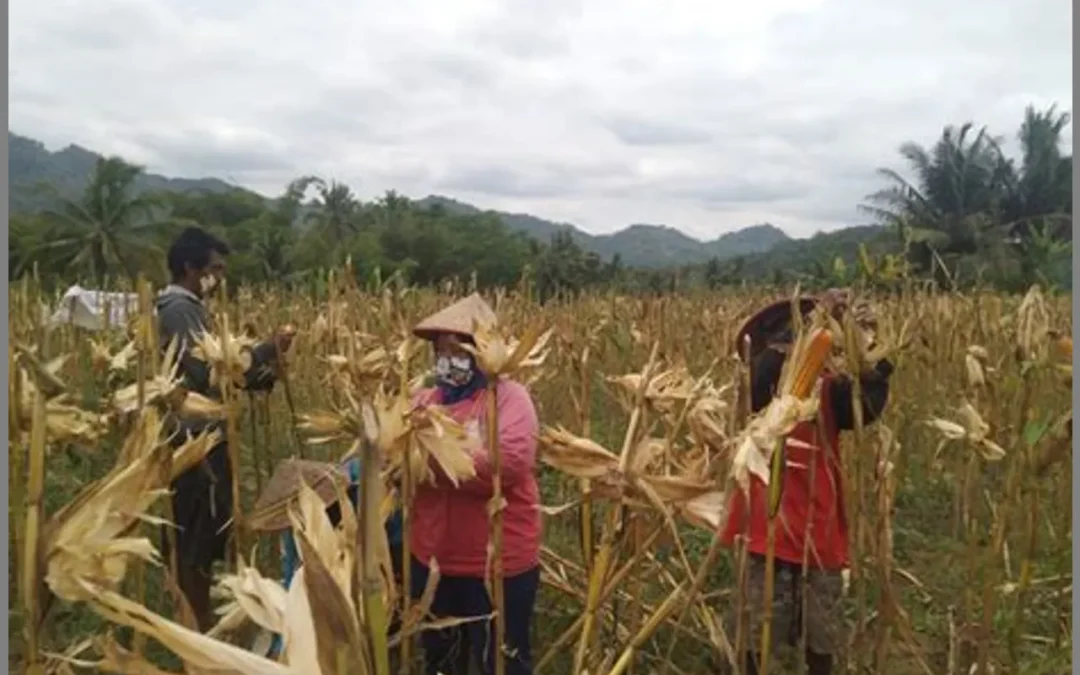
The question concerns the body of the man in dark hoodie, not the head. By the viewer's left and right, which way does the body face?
facing to the right of the viewer

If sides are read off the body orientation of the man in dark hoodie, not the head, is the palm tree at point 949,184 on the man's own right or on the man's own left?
on the man's own left

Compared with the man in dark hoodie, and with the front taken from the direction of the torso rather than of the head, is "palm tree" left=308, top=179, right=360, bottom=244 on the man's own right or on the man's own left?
on the man's own left

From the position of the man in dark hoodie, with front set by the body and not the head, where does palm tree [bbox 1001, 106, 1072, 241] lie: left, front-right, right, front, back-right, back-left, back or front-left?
front-left

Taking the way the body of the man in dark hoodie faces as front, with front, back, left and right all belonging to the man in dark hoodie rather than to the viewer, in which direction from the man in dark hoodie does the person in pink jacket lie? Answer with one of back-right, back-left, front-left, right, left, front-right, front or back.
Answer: front-right

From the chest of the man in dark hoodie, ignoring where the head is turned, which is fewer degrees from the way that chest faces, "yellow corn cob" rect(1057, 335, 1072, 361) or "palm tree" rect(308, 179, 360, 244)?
the yellow corn cob

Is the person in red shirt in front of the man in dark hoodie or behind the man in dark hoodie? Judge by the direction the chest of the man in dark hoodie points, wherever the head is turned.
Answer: in front

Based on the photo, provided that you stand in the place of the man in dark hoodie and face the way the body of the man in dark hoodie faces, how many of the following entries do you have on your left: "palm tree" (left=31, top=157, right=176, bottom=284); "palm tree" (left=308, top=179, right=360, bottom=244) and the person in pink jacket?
2

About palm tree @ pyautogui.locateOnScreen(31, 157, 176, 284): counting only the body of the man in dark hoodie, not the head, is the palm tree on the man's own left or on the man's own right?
on the man's own left
